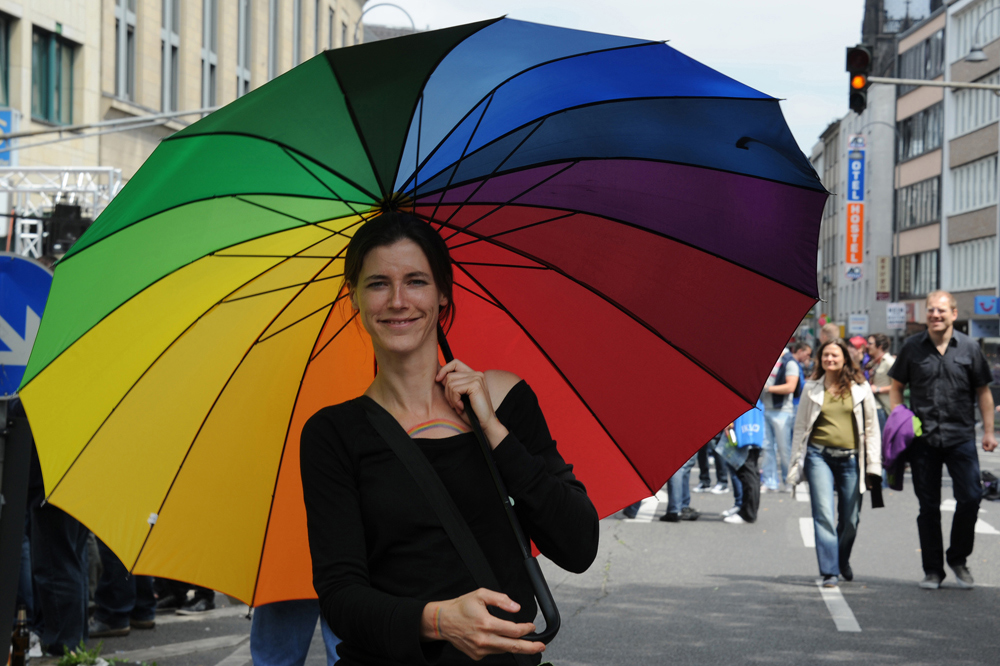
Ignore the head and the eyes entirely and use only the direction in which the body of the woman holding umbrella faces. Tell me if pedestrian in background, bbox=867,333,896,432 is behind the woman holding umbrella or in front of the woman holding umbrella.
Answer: behind

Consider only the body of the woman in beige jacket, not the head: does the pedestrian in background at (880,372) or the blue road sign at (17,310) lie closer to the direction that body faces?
the blue road sign

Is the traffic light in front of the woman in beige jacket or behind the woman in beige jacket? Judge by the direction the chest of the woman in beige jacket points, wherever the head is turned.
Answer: behind

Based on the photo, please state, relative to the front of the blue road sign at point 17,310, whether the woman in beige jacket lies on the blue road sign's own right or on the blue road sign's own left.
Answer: on the blue road sign's own left

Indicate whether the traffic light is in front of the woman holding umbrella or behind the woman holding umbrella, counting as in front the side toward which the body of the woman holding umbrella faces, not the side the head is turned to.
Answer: behind

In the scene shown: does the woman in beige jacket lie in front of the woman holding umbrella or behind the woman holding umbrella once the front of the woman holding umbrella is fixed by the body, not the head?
behind

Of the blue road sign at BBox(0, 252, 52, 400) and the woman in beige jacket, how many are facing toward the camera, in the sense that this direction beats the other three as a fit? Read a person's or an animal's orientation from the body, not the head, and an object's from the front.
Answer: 2

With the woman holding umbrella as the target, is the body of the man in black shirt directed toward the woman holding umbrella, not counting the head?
yes

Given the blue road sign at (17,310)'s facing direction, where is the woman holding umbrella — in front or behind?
in front

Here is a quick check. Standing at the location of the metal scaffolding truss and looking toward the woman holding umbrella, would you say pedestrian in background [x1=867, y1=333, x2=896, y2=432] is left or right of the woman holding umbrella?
left

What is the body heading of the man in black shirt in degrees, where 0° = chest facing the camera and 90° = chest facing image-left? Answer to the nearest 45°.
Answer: approximately 0°
